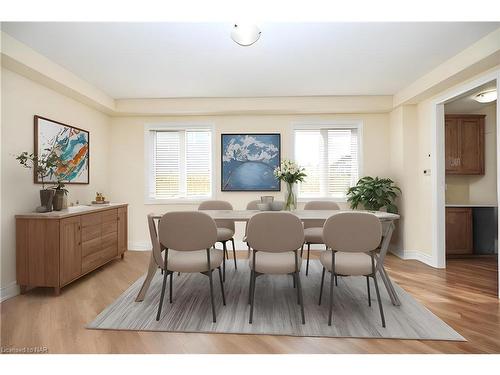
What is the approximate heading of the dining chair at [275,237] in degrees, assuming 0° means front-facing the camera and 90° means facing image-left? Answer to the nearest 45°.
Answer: approximately 180°

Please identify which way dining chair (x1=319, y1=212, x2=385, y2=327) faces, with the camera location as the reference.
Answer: facing away from the viewer

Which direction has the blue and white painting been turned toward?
toward the camera

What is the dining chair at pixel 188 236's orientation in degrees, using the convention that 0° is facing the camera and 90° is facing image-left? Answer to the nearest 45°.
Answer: approximately 180°

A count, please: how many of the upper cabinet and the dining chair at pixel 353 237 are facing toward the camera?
1

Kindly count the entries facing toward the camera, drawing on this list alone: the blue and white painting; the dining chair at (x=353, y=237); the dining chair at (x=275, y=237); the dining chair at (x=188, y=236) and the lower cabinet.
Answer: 2

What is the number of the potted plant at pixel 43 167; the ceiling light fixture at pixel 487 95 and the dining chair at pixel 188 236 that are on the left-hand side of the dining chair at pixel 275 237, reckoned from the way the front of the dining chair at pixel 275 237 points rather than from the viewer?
2

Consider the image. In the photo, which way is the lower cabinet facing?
toward the camera

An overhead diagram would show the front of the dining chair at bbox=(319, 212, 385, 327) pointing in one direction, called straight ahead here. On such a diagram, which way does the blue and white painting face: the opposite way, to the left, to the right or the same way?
the opposite way

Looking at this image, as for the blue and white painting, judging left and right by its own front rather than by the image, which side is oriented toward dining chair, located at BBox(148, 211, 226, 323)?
front

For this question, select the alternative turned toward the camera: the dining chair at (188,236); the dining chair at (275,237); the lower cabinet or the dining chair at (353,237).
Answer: the lower cabinet

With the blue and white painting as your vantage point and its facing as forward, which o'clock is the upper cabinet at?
The upper cabinet is roughly at 9 o'clock from the blue and white painting.

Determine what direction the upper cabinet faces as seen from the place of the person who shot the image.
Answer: facing the viewer

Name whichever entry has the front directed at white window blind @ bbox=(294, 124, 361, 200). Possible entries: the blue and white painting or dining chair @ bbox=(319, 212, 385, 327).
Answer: the dining chair
